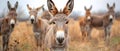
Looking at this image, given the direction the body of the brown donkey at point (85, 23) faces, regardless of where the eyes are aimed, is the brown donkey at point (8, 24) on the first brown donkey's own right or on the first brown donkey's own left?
on the first brown donkey's own right

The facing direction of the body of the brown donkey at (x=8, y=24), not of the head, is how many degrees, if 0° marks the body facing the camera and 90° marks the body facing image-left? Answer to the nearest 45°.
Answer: approximately 315°

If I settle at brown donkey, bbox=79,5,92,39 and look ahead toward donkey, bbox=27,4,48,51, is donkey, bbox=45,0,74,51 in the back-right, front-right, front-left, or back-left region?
front-left

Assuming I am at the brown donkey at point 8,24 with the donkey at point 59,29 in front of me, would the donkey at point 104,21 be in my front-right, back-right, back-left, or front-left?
front-left

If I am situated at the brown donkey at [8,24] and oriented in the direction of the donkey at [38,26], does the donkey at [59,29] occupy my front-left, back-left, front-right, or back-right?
front-right

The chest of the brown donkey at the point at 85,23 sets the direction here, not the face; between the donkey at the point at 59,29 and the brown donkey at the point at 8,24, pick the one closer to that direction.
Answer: the donkey

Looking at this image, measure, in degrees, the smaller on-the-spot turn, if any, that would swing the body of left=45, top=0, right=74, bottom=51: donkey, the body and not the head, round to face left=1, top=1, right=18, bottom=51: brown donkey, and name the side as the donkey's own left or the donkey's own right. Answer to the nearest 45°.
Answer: approximately 135° to the donkey's own right

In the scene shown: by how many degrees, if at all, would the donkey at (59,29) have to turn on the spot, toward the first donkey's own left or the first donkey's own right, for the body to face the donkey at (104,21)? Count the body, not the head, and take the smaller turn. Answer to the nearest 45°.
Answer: approximately 135° to the first donkey's own left

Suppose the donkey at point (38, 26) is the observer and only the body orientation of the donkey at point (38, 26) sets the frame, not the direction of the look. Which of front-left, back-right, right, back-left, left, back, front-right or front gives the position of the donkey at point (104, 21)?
back-left

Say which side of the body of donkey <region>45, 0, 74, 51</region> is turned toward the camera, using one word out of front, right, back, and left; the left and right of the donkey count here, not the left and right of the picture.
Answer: front

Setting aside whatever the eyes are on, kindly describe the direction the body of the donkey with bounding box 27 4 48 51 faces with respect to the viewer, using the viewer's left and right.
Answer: facing the viewer and to the left of the viewer

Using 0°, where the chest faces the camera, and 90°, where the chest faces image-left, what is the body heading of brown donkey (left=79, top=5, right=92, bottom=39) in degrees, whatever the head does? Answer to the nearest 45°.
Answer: approximately 315°
